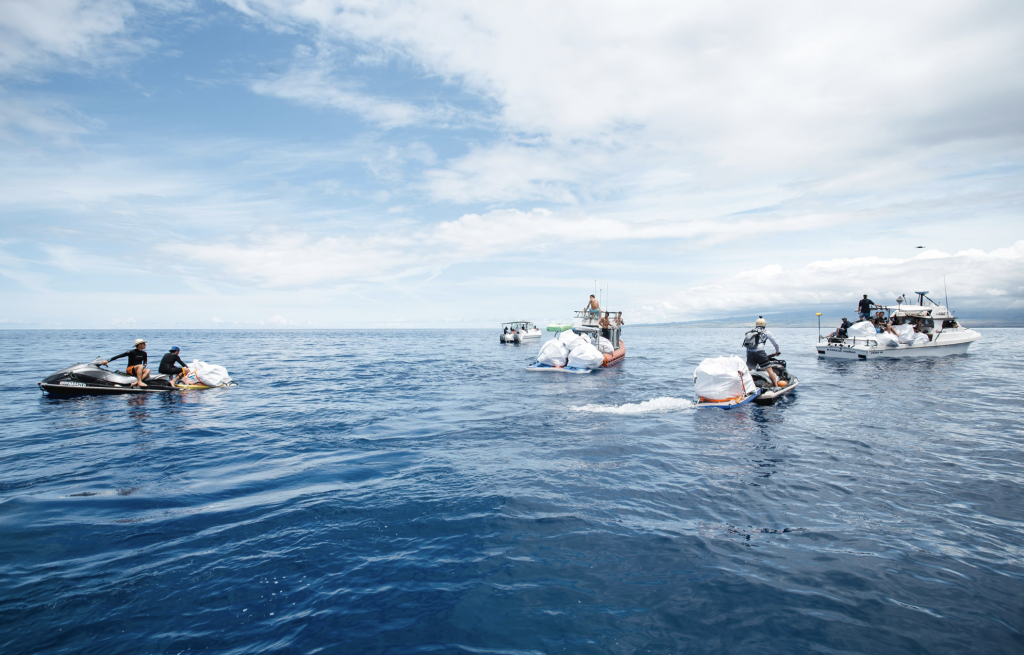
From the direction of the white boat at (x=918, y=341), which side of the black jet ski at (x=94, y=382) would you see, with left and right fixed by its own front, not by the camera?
back

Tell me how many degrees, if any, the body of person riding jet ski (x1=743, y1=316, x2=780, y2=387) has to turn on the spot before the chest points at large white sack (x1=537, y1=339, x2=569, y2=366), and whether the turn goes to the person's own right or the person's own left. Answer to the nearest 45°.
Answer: approximately 90° to the person's own left

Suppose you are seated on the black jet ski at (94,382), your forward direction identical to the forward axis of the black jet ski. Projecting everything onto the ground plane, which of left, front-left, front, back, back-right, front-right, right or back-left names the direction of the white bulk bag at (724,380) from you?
back-left

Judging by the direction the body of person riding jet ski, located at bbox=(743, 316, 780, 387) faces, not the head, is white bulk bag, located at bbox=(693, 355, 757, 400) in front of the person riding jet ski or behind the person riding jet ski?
behind

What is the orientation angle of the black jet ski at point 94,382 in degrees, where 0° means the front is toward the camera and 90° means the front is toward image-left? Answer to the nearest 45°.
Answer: approximately 90°

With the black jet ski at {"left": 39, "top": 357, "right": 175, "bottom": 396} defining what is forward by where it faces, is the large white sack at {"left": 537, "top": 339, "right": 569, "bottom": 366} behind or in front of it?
behind

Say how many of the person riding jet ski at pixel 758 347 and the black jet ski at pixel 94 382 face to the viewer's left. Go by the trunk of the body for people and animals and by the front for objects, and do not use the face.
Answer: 1

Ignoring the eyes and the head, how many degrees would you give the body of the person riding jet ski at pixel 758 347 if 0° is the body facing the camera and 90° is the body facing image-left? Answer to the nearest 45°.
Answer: approximately 225°

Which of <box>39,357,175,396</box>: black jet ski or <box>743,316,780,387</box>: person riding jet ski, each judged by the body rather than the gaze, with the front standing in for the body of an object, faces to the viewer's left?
the black jet ski

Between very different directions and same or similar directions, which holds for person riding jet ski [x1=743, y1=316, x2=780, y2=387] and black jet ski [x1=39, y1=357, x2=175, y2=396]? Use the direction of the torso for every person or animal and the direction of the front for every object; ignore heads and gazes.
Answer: very different directions
